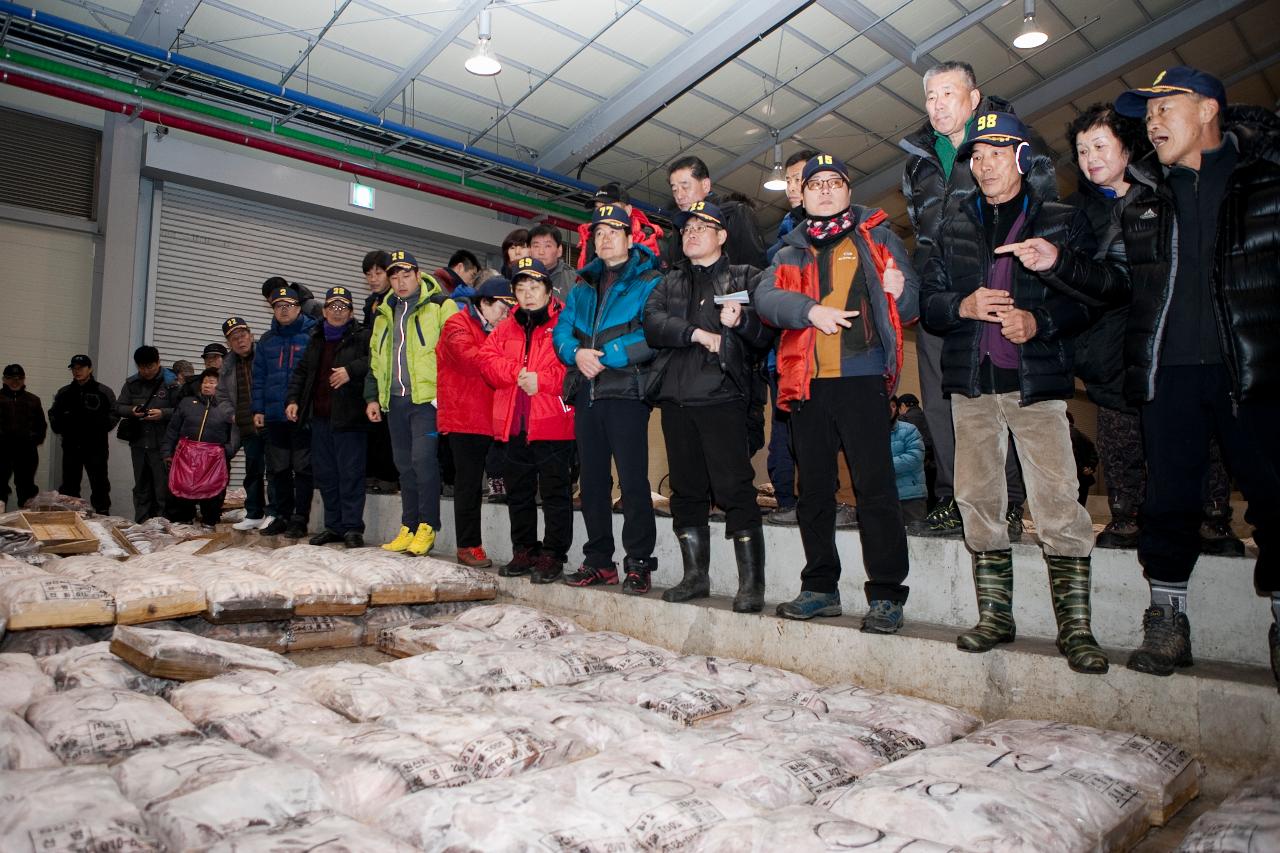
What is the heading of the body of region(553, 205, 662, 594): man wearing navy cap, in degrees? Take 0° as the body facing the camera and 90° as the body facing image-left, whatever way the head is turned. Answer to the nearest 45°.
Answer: approximately 45°

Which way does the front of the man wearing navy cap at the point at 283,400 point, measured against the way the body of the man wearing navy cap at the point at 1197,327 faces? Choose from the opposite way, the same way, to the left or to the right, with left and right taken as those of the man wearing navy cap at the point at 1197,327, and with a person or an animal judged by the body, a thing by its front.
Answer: to the left

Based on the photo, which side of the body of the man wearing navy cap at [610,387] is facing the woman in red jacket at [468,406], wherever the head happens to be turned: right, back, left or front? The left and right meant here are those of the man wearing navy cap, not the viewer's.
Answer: right

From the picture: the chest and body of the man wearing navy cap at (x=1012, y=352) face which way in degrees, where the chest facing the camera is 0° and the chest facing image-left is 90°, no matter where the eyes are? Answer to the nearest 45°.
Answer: approximately 45°

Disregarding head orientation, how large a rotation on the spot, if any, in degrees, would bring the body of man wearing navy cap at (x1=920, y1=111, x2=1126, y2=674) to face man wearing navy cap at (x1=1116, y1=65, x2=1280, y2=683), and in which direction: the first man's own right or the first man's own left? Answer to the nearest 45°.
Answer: approximately 135° to the first man's own left

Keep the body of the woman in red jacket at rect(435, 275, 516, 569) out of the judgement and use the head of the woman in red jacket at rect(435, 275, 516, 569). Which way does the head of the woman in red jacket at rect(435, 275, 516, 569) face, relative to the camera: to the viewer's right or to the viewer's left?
to the viewer's right

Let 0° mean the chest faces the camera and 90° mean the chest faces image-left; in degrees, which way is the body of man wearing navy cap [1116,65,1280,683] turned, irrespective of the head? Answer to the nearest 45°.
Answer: approximately 45°

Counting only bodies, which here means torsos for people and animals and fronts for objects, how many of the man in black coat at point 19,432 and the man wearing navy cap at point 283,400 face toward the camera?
2

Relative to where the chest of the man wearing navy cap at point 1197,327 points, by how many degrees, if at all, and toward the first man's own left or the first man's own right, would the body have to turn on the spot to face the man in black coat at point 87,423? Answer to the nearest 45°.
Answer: approximately 45° to the first man's own right

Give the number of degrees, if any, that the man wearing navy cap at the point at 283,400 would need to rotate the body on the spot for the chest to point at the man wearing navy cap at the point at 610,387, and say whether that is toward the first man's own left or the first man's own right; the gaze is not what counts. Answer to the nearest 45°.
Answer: approximately 45° to the first man's own left

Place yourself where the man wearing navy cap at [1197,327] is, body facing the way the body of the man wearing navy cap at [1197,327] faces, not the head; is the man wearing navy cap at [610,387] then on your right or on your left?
on your right
